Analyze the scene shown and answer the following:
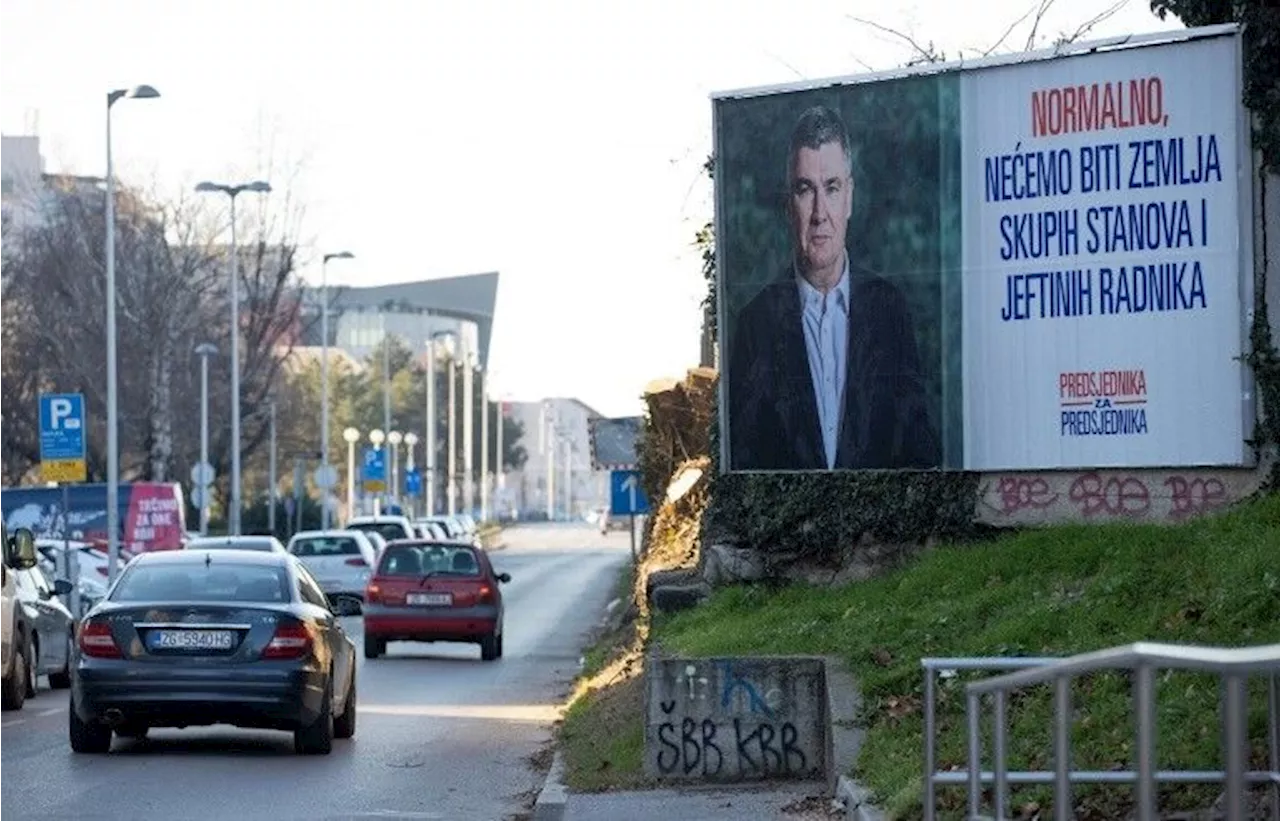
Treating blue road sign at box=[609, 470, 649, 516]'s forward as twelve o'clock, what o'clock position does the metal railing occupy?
The metal railing is roughly at 12 o'clock from the blue road sign.

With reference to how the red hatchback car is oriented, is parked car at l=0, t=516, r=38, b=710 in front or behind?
behind

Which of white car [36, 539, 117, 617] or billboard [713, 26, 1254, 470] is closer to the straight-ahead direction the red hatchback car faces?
the white car

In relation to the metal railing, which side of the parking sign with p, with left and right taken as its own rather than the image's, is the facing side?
front

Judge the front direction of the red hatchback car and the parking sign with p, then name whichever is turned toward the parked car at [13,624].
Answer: the parking sign with p

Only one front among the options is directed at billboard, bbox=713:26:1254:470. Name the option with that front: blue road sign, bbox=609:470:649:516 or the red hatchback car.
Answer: the blue road sign

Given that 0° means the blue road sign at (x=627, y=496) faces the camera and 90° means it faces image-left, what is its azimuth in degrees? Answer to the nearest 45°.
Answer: approximately 0°

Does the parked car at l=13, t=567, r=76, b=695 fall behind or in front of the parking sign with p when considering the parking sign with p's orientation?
in front

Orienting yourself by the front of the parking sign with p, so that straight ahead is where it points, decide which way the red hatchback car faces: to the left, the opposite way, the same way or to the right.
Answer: the opposite way

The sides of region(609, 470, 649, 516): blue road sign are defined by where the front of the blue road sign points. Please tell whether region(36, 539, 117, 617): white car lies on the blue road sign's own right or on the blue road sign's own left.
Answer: on the blue road sign's own right

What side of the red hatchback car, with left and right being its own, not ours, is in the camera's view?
back

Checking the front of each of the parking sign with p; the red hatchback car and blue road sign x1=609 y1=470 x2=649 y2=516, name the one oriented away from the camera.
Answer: the red hatchback car

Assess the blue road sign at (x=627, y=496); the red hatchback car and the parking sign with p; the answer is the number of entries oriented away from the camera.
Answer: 1
